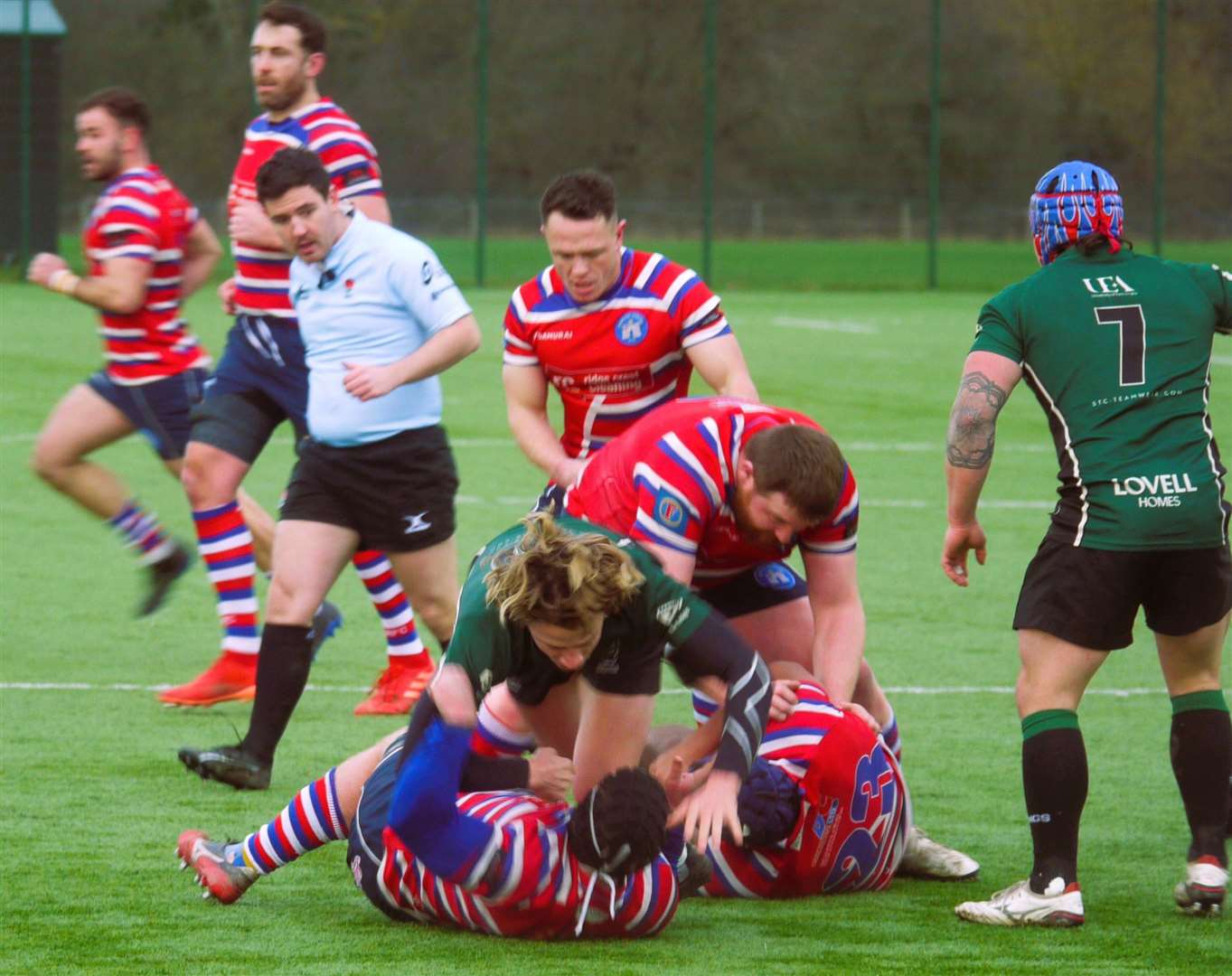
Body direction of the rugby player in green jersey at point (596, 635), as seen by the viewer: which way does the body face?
toward the camera

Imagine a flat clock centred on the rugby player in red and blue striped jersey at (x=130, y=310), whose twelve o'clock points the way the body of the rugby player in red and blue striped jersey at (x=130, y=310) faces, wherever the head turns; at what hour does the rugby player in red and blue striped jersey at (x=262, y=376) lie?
the rugby player in red and blue striped jersey at (x=262, y=376) is roughly at 8 o'clock from the rugby player in red and blue striped jersey at (x=130, y=310).

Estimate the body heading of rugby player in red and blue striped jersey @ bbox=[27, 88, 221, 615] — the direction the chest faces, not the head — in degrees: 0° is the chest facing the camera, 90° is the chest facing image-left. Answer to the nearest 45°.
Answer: approximately 90°

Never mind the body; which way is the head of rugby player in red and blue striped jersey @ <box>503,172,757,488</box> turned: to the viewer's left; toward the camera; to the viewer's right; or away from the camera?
toward the camera

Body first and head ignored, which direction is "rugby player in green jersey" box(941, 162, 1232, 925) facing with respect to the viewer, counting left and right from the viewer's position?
facing away from the viewer

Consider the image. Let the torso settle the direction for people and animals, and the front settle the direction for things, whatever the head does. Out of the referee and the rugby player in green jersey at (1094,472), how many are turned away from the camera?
1

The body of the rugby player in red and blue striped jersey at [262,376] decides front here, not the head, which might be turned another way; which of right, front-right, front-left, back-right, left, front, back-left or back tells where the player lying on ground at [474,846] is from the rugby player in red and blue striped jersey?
front-left

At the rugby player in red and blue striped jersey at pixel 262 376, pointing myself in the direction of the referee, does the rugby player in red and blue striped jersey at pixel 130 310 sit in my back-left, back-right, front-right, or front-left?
back-right

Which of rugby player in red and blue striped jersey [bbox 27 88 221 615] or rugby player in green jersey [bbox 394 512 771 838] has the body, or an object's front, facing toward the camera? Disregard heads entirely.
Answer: the rugby player in green jersey

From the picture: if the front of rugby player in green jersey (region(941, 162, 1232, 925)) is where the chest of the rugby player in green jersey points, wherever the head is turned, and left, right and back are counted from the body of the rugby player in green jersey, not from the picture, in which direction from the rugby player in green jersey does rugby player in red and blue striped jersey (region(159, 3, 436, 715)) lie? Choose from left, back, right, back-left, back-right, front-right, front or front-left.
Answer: front-left

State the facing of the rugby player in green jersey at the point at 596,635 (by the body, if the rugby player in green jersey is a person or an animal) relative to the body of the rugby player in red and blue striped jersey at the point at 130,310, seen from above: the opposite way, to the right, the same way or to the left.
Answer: to the left

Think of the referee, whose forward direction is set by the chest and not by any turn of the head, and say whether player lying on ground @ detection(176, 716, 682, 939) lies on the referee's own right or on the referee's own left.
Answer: on the referee's own left

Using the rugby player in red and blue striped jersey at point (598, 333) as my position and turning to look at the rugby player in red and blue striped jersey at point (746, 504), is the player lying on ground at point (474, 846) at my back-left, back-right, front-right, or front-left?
front-right
